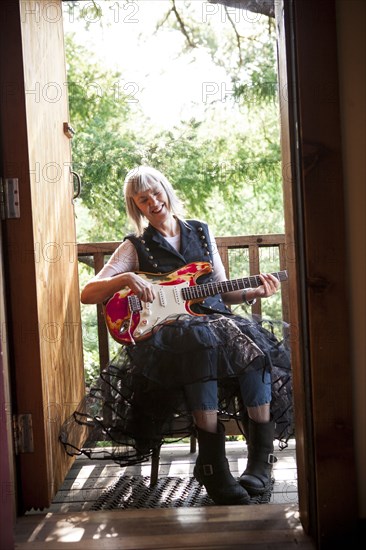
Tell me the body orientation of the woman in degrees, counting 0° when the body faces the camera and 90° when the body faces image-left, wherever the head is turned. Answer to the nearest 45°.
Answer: approximately 0°

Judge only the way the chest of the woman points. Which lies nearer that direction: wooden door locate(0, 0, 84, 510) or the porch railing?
the wooden door

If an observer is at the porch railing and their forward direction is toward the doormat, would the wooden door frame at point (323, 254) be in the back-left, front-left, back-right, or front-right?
front-left

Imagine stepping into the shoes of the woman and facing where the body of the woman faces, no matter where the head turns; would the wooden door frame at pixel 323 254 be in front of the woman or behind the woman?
in front

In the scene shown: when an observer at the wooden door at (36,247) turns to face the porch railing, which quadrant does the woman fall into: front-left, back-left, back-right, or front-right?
front-right

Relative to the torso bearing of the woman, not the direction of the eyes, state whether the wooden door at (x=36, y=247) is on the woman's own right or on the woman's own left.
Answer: on the woman's own right

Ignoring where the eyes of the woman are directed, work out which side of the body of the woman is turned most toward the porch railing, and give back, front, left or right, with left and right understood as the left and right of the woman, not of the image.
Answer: back
